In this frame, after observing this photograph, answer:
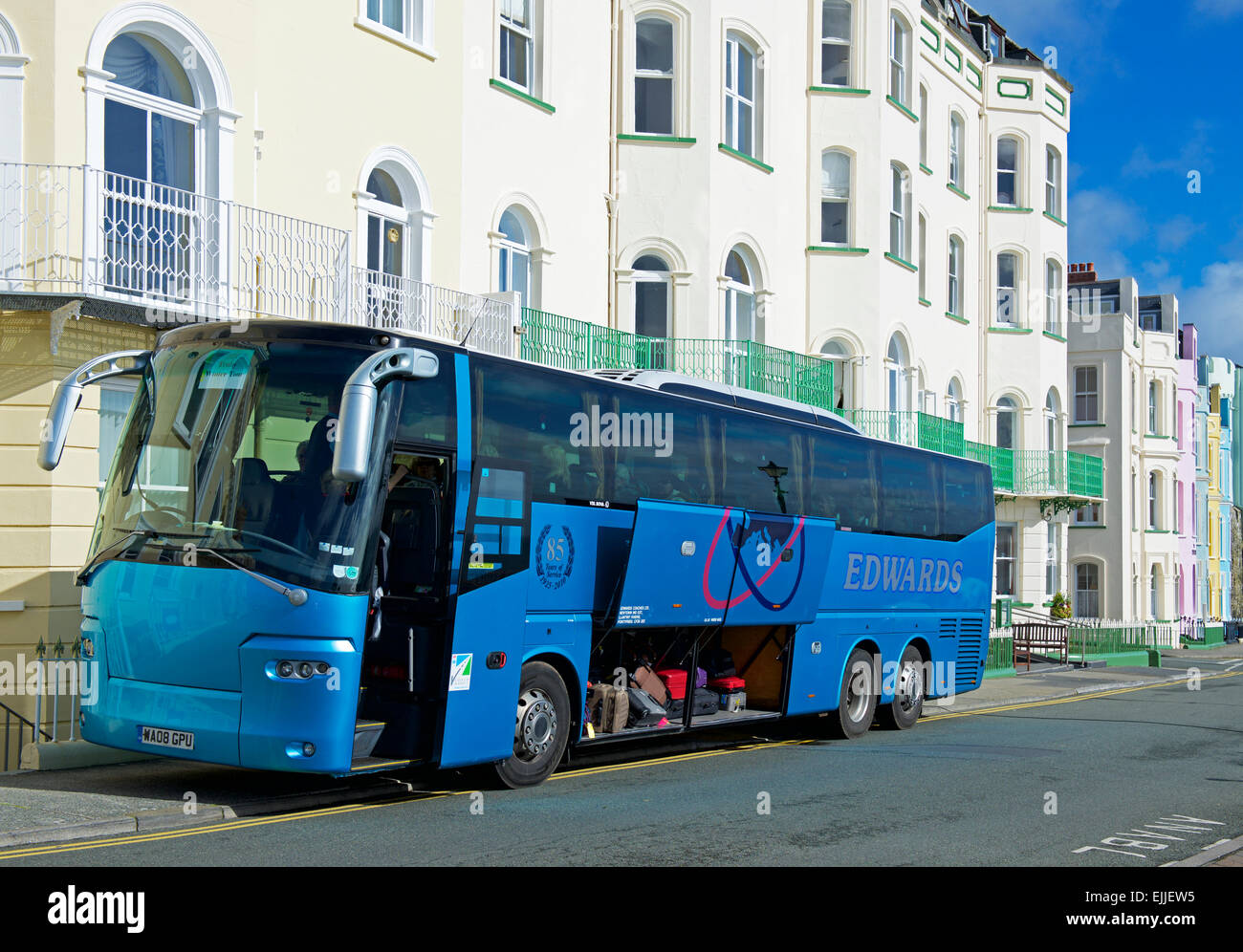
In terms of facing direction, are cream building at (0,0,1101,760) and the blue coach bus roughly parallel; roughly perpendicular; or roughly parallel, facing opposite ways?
roughly perpendicular

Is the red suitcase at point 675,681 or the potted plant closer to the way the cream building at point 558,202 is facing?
the red suitcase

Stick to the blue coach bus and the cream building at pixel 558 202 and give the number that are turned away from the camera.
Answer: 0

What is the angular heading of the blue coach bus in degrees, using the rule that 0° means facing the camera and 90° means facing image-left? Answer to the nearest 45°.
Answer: approximately 45°

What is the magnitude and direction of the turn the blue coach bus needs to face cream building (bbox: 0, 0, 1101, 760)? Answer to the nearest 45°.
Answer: approximately 135° to its right

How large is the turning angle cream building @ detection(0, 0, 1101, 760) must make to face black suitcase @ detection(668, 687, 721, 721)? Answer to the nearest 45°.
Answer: approximately 45° to its right

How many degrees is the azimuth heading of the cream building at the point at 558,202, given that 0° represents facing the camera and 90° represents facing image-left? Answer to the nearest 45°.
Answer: approximately 315°
